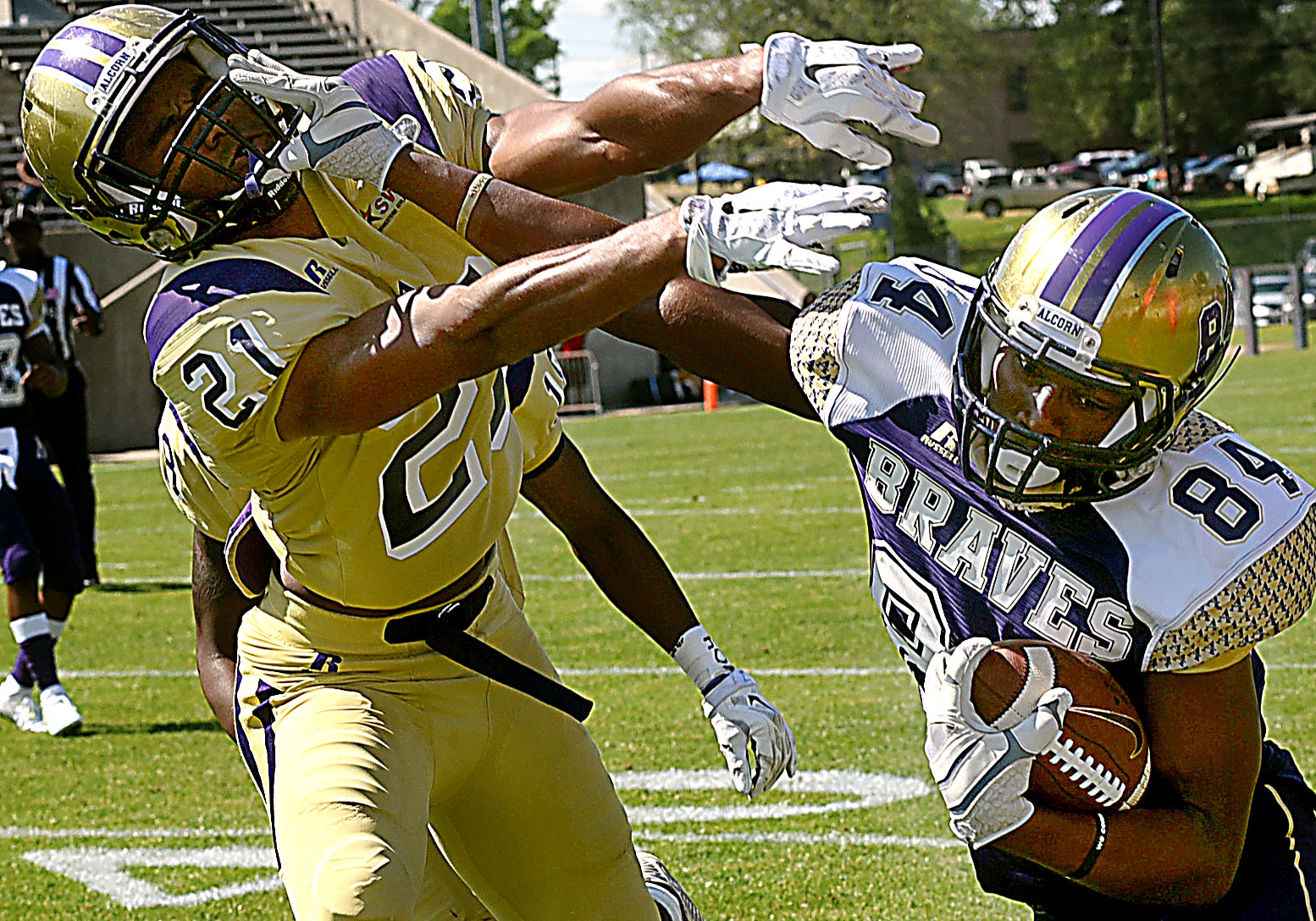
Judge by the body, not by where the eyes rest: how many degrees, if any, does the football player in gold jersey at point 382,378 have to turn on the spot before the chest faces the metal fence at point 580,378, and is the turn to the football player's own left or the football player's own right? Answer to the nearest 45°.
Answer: approximately 135° to the football player's own left

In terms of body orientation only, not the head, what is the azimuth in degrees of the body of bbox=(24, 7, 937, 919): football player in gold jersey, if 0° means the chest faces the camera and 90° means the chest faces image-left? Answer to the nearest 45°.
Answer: approximately 315°

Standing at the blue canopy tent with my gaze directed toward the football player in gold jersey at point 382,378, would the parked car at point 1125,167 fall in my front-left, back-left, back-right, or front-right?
back-left

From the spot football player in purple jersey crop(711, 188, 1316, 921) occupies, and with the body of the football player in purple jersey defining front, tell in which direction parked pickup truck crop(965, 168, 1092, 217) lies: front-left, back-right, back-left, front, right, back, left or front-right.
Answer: back-right

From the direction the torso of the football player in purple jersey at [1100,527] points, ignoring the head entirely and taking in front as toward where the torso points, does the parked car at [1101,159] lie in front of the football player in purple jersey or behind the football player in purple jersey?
behind

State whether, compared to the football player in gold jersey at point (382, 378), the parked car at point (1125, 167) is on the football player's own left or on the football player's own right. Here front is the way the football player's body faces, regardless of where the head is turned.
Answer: on the football player's own left
